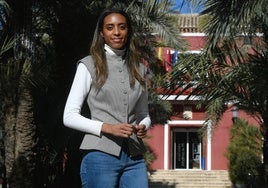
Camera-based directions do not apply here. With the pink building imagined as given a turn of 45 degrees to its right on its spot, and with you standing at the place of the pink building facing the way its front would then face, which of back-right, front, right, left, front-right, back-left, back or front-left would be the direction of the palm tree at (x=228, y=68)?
front-left

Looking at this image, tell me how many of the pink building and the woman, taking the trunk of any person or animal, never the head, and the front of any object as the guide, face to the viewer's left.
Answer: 0

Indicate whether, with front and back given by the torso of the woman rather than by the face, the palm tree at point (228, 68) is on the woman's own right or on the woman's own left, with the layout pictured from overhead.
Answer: on the woman's own left

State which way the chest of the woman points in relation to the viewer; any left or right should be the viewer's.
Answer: facing the viewer and to the right of the viewer

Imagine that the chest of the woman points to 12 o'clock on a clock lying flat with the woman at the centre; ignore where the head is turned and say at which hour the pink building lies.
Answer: The pink building is roughly at 8 o'clock from the woman.

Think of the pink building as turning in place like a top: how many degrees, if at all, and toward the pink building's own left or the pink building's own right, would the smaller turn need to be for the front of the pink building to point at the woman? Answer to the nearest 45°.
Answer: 0° — it already faces them

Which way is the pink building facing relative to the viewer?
toward the camera

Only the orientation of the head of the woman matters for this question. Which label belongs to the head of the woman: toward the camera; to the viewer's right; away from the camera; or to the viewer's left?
toward the camera
